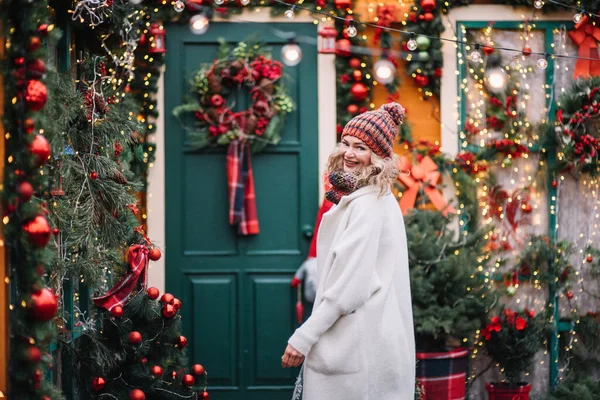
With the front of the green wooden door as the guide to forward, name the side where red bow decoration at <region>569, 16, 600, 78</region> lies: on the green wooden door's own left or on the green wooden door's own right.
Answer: on the green wooden door's own left

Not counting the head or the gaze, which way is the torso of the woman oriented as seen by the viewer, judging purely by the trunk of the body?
to the viewer's left

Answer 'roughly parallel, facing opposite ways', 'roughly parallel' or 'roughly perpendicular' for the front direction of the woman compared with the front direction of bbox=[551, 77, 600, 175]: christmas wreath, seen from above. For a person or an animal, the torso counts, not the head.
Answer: roughly perpendicular

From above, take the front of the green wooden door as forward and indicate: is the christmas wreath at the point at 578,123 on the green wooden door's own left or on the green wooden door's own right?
on the green wooden door's own left

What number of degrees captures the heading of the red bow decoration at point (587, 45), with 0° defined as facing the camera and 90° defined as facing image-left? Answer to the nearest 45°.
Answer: approximately 0°

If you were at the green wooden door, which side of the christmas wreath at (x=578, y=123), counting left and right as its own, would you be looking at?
right

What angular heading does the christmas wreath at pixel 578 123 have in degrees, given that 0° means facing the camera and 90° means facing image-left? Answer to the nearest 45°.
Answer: approximately 0°

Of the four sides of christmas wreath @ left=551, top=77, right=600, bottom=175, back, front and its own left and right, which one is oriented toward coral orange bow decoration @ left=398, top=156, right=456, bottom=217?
right

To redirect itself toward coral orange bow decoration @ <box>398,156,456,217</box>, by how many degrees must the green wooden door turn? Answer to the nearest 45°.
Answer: approximately 90° to its left

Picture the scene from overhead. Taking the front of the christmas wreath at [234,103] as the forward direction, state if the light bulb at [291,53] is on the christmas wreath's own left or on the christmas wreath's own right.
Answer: on the christmas wreath's own left
